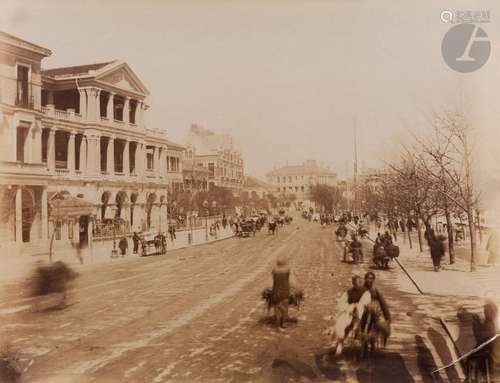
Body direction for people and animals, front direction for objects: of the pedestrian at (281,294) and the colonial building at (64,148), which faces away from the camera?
the pedestrian

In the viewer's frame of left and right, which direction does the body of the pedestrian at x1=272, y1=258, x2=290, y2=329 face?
facing away from the viewer

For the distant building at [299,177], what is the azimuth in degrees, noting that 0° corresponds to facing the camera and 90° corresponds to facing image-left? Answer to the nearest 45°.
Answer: approximately 0°

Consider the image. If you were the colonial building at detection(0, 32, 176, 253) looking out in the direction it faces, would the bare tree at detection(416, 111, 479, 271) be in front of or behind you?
in front

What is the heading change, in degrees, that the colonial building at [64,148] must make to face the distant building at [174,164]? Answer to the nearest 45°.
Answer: approximately 45° to its left

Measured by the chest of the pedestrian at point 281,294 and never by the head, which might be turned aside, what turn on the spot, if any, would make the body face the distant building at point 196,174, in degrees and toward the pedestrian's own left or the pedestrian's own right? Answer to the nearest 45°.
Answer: approximately 45° to the pedestrian's own left

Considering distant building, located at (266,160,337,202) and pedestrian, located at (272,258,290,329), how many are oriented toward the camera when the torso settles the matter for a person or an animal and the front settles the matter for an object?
1

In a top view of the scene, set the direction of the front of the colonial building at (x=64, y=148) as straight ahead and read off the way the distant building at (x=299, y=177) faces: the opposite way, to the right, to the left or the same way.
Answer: to the right

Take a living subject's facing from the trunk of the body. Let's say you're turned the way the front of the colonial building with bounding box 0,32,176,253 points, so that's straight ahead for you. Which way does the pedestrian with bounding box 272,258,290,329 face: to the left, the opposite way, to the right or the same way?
to the left

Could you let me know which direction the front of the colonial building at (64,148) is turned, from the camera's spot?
facing the viewer and to the right of the viewer

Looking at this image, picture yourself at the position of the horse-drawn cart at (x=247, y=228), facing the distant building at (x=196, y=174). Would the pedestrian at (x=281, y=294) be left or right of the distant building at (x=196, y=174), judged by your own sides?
left

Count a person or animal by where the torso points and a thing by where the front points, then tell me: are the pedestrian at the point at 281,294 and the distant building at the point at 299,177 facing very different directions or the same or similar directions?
very different directions

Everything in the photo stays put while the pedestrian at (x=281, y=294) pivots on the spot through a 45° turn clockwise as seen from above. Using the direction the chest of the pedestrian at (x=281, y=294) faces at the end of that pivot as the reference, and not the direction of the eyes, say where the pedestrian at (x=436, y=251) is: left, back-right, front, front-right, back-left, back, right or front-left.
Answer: front
